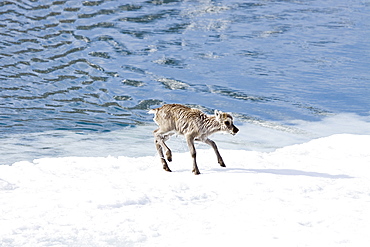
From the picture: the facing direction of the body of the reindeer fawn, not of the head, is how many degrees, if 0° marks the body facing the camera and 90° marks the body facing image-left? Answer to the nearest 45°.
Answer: approximately 270°
